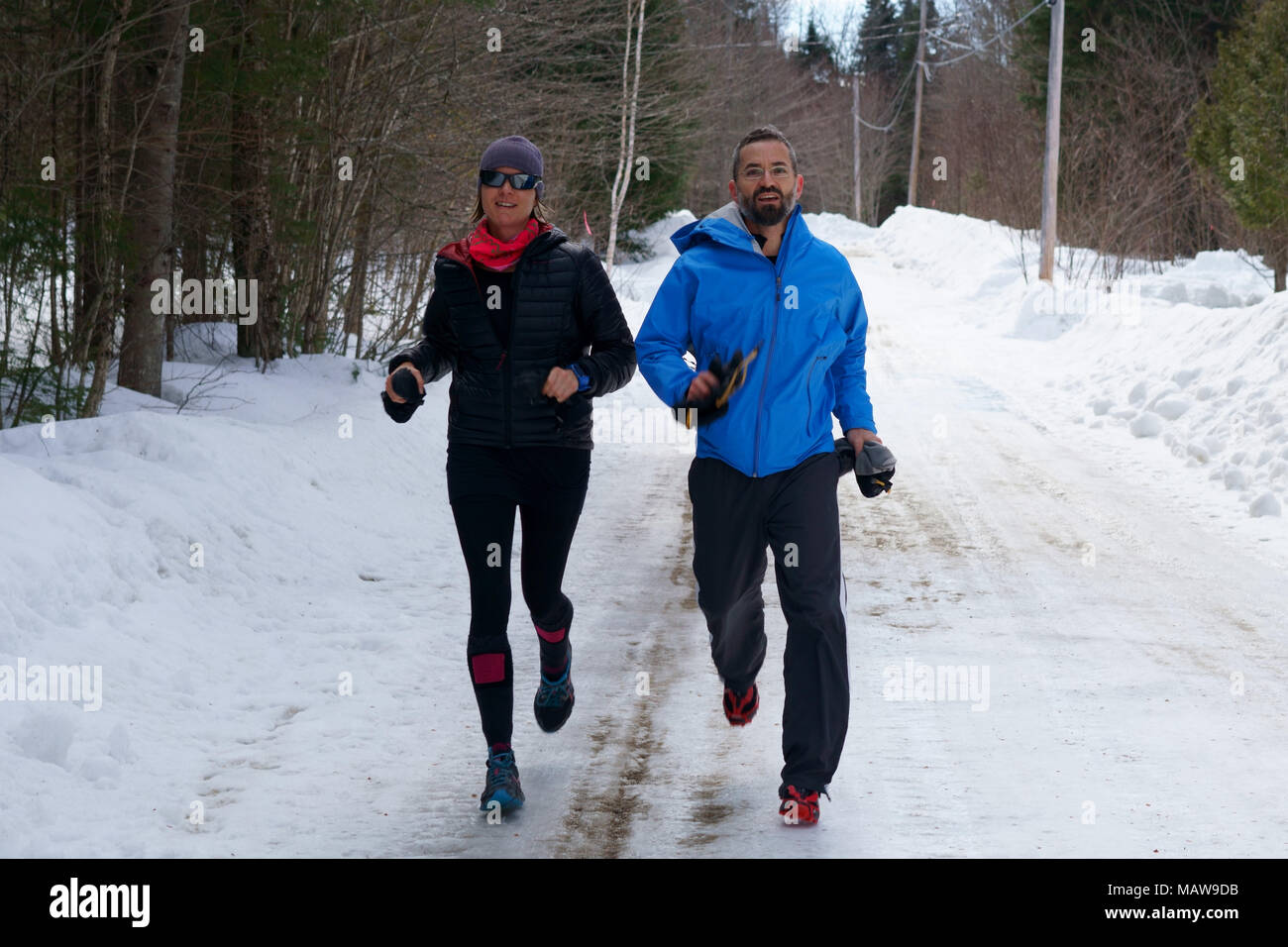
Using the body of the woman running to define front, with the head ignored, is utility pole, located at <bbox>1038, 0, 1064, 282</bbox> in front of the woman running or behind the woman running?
behind

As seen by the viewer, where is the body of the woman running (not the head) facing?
toward the camera

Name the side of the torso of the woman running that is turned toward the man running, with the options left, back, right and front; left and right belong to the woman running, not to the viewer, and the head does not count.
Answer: left

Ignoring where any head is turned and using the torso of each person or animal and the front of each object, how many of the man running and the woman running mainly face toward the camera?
2

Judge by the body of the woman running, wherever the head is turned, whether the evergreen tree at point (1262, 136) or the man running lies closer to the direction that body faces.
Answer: the man running

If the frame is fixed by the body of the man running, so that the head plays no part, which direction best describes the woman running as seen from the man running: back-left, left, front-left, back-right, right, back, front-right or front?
right

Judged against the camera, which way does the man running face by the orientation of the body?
toward the camera

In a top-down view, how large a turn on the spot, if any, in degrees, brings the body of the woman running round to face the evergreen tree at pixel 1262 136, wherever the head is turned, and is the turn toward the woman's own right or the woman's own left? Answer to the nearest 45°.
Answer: approximately 135° to the woman's own left
